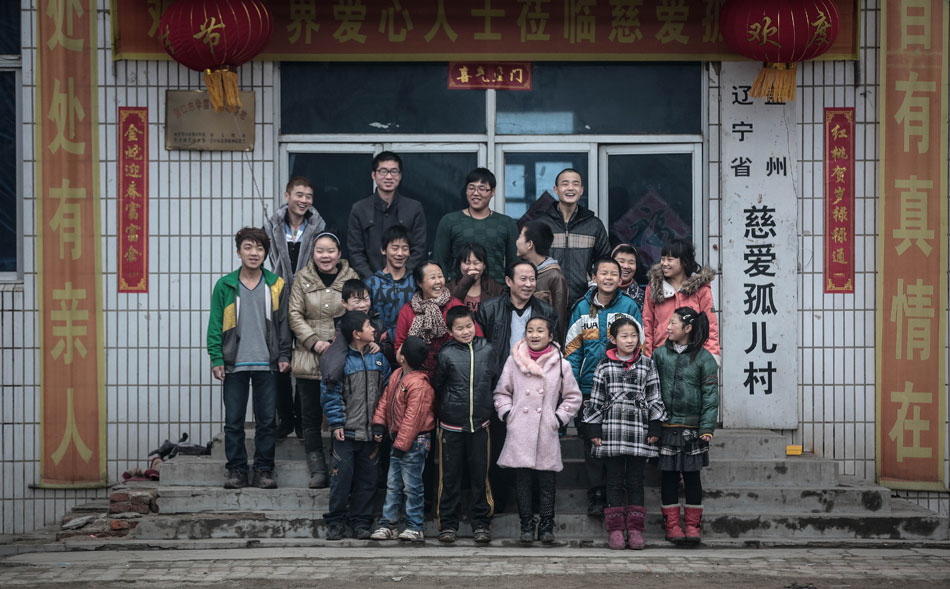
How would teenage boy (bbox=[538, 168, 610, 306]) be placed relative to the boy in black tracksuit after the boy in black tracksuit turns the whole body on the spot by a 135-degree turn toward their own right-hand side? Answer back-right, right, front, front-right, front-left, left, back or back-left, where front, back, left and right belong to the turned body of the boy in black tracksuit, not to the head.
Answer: right

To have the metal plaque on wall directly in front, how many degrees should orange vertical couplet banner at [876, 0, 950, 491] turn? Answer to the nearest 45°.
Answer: approximately 90° to its right

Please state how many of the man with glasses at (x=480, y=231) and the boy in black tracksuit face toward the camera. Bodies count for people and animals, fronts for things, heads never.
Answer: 2

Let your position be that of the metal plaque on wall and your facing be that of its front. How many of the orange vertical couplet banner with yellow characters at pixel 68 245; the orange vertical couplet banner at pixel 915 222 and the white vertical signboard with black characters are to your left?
2

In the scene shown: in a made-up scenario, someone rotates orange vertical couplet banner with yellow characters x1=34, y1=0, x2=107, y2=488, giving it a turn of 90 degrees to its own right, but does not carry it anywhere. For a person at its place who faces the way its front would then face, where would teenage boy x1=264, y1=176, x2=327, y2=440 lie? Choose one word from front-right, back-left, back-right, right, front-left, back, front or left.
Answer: back-left

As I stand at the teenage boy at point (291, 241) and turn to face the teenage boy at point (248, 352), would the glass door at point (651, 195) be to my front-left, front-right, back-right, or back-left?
back-left

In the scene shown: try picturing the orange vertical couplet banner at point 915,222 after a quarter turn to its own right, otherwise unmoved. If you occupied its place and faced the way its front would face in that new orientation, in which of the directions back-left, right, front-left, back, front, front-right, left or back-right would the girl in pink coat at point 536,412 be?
front-left

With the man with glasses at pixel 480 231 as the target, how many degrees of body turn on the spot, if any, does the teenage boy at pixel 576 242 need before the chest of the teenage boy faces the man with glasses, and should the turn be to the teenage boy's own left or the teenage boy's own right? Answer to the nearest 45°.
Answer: approximately 90° to the teenage boy's own right

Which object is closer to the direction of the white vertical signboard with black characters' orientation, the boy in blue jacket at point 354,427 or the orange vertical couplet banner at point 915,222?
the boy in blue jacket

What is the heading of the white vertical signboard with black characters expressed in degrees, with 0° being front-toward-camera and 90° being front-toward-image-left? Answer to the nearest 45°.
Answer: approximately 0°

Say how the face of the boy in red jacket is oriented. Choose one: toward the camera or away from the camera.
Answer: away from the camera
